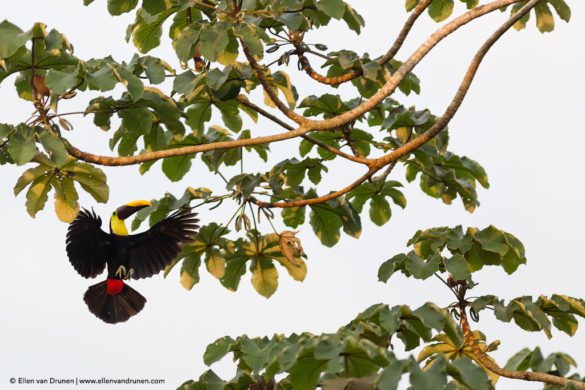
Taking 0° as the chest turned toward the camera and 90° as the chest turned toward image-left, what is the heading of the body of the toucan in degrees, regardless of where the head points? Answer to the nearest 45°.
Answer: approximately 315°
